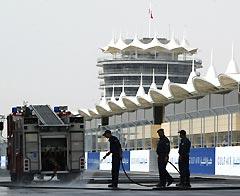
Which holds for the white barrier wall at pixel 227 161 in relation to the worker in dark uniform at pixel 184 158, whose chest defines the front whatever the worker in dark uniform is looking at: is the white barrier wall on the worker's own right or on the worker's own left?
on the worker's own right

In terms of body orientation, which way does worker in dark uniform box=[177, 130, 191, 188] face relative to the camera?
to the viewer's left

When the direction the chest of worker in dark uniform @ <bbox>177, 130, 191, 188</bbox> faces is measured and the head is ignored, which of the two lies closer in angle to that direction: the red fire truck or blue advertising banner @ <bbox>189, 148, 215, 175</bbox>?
the red fire truck

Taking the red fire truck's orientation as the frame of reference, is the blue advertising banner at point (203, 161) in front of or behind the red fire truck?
in front

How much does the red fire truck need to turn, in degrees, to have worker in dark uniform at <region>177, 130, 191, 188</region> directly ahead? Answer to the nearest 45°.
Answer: approximately 135° to its right

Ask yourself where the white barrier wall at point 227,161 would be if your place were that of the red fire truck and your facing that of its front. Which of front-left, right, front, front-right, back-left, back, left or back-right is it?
front-right

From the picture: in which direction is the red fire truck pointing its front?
away from the camera

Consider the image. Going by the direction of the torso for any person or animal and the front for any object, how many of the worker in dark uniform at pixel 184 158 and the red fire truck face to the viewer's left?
1
